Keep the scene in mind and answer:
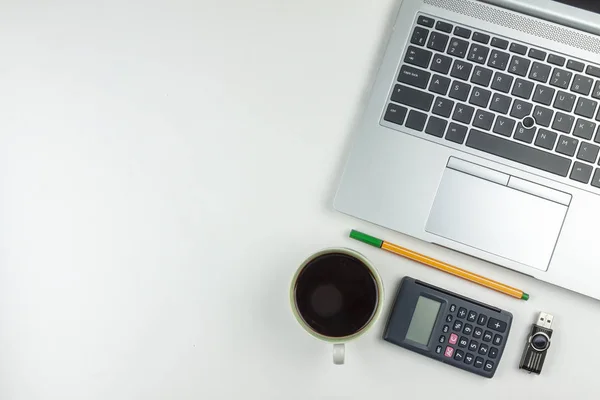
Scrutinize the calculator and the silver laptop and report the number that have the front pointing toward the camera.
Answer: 1
